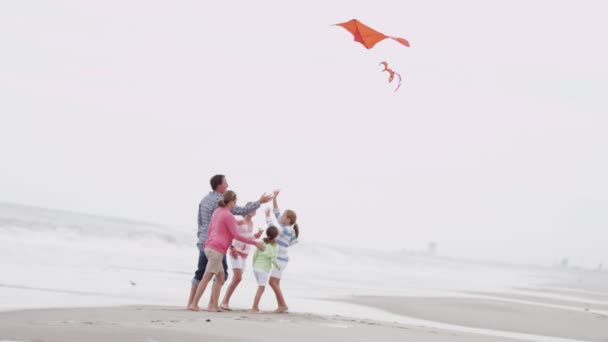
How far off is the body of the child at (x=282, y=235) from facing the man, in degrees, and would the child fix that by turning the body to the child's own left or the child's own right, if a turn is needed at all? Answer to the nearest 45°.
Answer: approximately 45° to the child's own left

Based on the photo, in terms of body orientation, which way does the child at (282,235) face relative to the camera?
to the viewer's left

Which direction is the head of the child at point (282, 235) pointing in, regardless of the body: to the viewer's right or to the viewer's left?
to the viewer's left

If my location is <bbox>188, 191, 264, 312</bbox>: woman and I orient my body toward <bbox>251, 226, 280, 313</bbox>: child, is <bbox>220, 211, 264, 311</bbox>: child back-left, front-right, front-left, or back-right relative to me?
front-left

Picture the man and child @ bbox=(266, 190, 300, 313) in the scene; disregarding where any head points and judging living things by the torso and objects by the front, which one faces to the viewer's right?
the man

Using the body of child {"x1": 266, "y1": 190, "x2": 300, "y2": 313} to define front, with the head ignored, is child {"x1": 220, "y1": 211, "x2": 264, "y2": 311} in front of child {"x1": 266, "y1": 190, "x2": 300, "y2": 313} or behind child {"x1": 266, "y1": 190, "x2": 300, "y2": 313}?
in front

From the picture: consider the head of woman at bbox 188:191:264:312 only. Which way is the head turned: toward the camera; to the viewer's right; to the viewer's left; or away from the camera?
to the viewer's right

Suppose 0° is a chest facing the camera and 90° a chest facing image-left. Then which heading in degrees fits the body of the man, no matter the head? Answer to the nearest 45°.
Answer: approximately 270°

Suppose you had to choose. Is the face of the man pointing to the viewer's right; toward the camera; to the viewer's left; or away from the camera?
to the viewer's right

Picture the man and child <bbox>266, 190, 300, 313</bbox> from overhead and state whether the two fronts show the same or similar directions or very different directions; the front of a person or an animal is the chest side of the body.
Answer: very different directions
